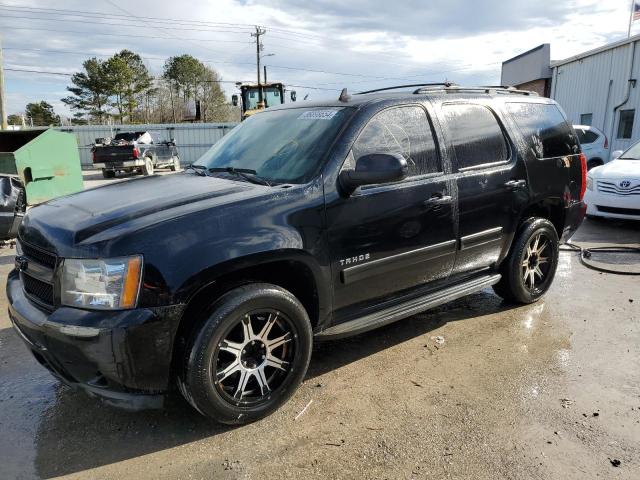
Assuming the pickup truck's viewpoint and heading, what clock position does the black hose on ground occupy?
The black hose on ground is roughly at 4 o'clock from the pickup truck.

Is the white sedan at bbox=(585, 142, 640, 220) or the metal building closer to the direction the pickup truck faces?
the metal building

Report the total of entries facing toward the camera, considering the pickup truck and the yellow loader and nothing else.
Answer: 1

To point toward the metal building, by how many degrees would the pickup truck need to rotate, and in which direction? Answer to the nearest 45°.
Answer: approximately 90° to its right

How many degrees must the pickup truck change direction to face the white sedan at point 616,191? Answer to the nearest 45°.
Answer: approximately 90° to its right

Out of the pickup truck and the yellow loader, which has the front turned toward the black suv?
the yellow loader

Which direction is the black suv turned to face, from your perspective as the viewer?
facing the viewer and to the left of the viewer

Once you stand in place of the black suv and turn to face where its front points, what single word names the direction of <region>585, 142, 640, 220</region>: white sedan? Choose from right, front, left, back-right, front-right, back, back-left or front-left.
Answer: back

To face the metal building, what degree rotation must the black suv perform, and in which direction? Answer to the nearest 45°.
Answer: approximately 180°

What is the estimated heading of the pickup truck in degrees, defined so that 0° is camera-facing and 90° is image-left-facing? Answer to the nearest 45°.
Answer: approximately 225°

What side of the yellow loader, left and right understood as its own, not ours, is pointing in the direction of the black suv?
front
